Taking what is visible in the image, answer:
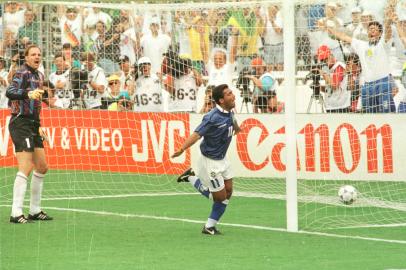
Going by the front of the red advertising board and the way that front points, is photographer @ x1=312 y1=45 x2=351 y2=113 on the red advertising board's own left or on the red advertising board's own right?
on the red advertising board's own left

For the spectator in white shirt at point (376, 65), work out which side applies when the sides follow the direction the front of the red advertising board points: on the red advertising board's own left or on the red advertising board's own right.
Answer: on the red advertising board's own left

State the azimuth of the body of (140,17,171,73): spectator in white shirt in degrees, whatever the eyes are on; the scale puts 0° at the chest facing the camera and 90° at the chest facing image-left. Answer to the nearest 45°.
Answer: approximately 0°

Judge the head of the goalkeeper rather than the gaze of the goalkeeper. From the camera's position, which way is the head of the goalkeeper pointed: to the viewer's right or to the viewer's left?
to the viewer's right

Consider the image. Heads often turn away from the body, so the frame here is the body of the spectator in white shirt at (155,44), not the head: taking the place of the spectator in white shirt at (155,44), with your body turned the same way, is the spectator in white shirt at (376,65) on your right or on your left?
on your left

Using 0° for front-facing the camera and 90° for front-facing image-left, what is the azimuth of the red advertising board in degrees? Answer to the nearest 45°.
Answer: approximately 0°

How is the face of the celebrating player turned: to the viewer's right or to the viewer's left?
to the viewer's right
